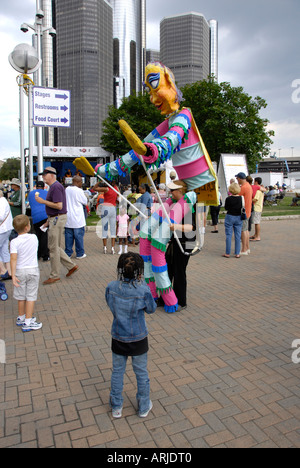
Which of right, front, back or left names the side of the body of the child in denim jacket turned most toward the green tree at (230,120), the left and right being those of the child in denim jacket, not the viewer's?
front

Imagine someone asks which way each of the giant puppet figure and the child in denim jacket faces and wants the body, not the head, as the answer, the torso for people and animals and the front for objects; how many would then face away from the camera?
1

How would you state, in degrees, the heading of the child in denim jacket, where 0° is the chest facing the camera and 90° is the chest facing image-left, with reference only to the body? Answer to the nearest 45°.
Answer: approximately 180°

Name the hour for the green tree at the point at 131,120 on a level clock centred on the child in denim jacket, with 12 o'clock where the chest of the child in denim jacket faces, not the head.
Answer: The green tree is roughly at 12 o'clock from the child in denim jacket.

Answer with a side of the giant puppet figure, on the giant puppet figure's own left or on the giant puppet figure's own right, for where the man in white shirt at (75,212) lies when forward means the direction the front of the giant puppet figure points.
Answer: on the giant puppet figure's own right

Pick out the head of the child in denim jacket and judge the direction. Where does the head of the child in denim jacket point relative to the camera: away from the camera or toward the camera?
away from the camera

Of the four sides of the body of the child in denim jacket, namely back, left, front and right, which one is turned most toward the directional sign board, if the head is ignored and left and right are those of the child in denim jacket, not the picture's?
front
